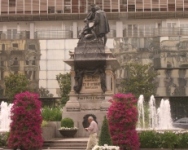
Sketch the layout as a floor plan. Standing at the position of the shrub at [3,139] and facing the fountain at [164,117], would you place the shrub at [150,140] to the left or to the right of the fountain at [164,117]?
right

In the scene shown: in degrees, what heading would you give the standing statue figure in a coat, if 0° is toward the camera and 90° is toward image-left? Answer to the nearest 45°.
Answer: approximately 45°

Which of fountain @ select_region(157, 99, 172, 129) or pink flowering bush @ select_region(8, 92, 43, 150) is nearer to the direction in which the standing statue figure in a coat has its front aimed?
the pink flowering bush
